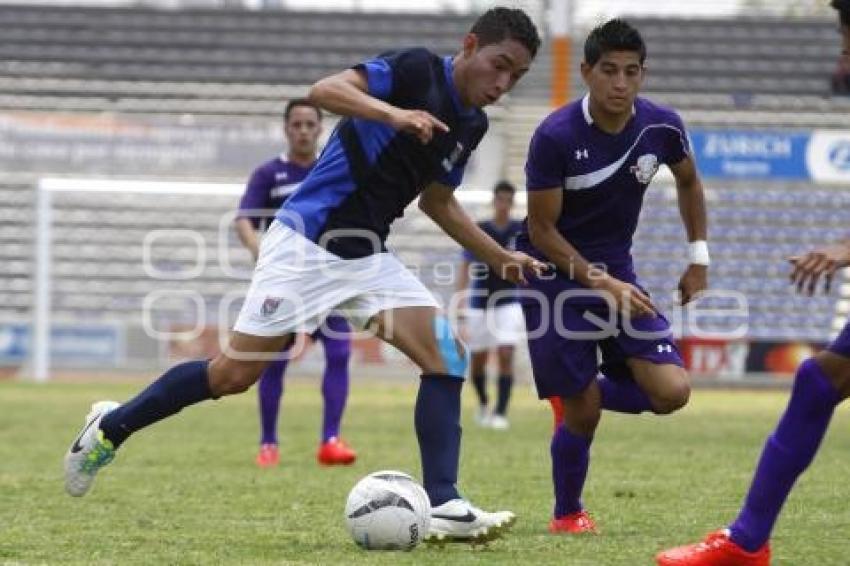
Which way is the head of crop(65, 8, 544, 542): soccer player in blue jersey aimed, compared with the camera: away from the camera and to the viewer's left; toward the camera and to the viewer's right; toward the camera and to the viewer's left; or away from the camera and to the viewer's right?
toward the camera and to the viewer's right

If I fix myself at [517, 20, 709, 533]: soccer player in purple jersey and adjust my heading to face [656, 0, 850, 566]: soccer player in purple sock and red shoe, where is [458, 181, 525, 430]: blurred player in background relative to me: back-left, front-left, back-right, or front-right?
back-left

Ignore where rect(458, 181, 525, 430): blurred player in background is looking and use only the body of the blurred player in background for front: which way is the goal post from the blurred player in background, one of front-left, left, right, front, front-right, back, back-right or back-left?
back-right

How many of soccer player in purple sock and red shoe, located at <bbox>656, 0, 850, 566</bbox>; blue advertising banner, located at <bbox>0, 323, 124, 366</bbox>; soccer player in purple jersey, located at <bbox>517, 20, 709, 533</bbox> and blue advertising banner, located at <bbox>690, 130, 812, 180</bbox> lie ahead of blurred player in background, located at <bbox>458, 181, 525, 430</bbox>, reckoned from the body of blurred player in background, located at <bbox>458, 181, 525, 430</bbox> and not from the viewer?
2

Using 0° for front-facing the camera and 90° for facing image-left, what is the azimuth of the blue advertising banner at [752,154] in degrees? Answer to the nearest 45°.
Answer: approximately 0°
